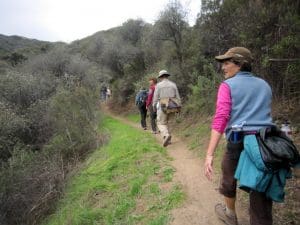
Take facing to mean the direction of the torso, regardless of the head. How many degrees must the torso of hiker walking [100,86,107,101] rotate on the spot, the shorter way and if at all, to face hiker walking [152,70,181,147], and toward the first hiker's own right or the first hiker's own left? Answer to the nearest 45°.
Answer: approximately 180°

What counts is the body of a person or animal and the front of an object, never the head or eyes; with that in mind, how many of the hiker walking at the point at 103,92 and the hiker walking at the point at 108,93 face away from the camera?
2

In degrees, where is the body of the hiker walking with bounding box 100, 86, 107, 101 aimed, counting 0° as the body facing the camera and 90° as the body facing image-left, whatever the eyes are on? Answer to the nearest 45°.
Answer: approximately 180°

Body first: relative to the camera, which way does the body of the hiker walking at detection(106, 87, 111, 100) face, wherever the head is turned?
away from the camera

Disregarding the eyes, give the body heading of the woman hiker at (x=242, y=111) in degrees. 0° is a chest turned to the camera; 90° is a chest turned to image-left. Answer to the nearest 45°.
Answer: approximately 135°
